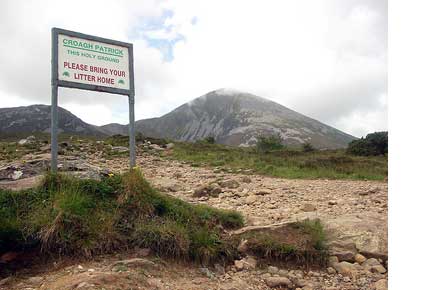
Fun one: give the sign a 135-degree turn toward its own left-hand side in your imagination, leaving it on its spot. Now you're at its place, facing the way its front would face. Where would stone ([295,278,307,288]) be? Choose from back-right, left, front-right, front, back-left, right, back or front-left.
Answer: back-right

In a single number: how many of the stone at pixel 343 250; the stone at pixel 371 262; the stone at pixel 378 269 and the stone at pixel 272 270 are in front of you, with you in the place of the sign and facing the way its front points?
4

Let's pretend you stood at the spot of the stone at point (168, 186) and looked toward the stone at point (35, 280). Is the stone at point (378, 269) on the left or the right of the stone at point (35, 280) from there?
left

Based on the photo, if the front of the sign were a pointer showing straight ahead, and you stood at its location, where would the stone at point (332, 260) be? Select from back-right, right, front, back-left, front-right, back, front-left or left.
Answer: front

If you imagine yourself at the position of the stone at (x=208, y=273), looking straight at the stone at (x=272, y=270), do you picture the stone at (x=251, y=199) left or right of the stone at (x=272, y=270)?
left

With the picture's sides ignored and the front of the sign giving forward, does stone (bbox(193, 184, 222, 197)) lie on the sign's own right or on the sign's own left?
on the sign's own left

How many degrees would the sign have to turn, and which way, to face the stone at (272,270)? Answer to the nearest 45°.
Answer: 0° — it already faces it

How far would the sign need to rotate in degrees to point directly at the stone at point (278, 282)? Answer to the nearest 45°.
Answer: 0° — it already faces it

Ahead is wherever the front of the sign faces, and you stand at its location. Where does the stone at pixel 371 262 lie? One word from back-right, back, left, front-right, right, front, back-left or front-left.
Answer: front
